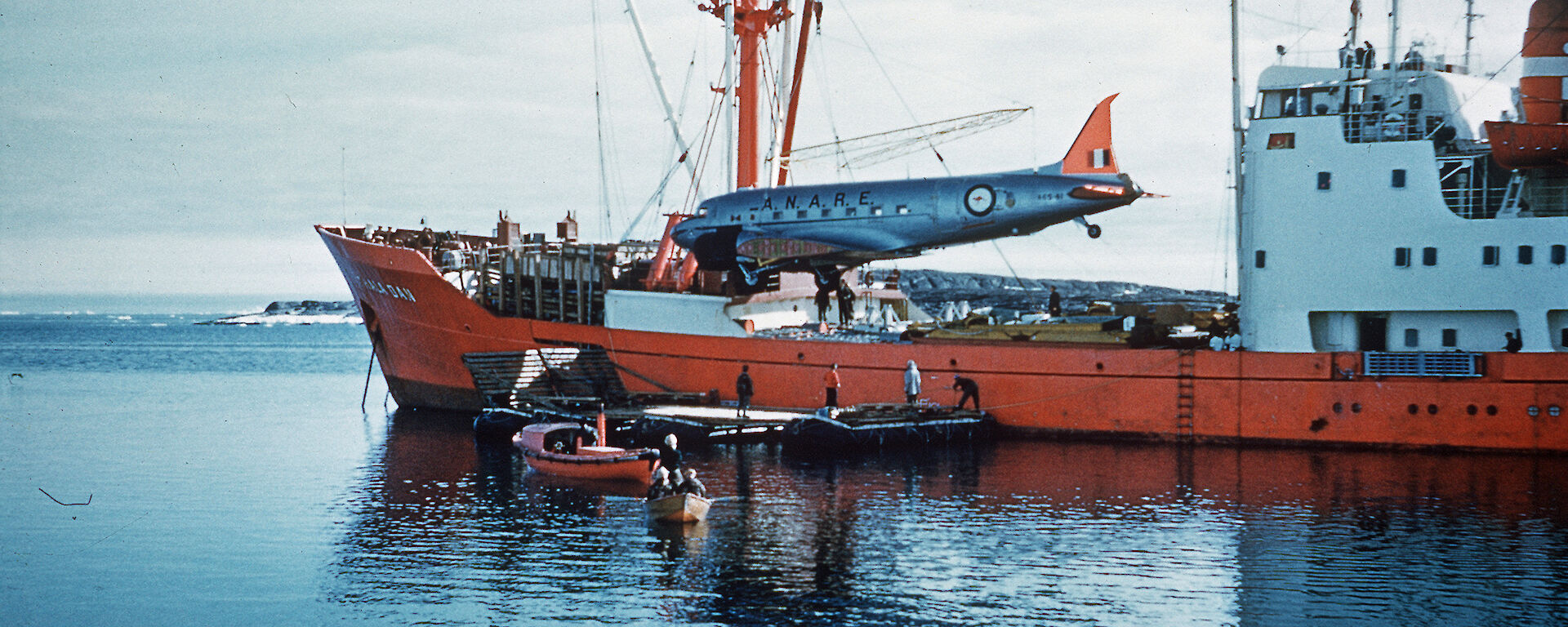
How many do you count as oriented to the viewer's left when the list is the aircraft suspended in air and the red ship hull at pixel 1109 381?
2

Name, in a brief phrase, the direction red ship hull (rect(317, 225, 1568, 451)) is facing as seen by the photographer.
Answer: facing to the left of the viewer

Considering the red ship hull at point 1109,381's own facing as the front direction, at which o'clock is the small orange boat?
The small orange boat is roughly at 11 o'clock from the red ship hull.

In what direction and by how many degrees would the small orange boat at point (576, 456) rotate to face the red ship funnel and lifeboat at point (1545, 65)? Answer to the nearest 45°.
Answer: approximately 135° to its right

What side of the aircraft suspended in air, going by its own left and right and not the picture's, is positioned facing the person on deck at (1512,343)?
back

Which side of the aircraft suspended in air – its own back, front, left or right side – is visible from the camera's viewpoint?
left

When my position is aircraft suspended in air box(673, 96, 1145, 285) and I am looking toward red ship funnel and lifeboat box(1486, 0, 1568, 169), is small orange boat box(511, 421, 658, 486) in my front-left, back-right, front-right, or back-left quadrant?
back-right
